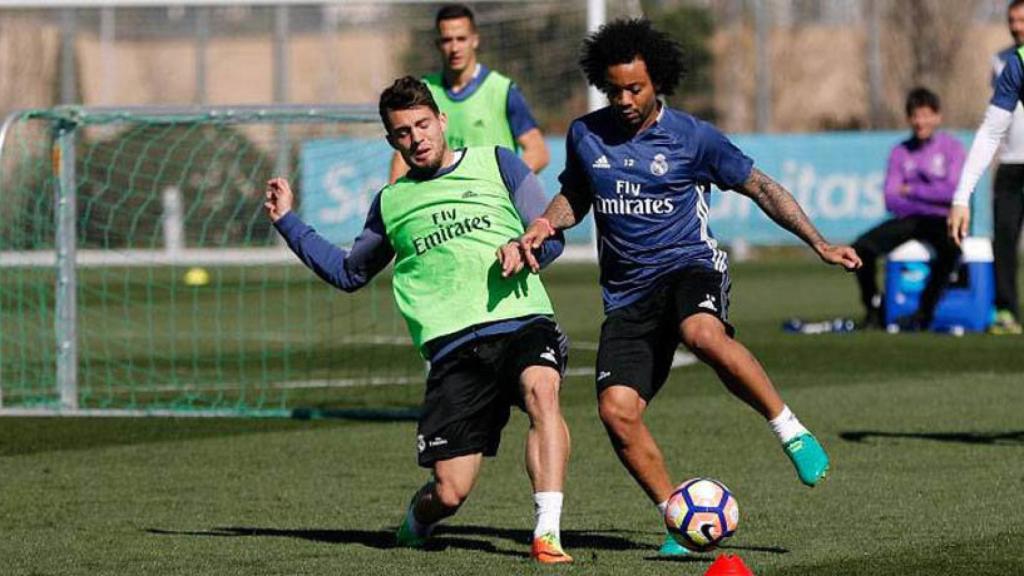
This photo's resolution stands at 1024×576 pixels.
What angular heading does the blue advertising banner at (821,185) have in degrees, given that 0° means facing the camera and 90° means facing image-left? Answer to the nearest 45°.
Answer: approximately 0°

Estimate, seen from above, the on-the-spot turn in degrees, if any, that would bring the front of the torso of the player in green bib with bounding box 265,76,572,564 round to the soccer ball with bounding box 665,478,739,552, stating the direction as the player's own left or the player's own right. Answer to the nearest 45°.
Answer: approximately 45° to the player's own left

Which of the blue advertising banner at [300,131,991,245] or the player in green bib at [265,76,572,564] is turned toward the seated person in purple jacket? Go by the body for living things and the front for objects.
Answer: the blue advertising banner

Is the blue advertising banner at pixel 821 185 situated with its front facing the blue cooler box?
yes

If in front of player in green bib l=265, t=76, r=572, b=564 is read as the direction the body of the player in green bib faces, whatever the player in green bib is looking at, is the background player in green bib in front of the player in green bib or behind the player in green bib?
behind

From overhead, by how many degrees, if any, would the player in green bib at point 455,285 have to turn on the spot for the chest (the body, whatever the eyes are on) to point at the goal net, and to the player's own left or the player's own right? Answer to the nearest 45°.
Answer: approximately 180°

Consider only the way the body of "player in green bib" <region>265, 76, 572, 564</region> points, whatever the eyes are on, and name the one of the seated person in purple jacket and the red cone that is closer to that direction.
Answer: the red cone

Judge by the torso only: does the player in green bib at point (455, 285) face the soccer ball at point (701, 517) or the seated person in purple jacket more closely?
the soccer ball

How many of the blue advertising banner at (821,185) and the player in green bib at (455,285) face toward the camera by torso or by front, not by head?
2

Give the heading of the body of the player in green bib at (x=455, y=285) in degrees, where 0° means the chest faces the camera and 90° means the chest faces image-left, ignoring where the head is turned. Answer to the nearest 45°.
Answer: approximately 0°
